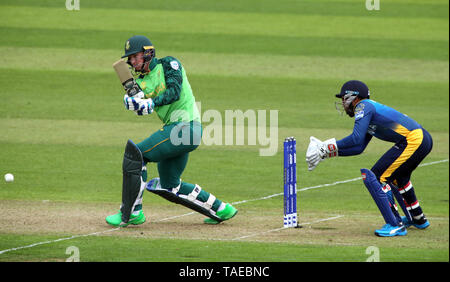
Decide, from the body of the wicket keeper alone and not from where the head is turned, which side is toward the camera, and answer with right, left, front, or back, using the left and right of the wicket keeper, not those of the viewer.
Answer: left

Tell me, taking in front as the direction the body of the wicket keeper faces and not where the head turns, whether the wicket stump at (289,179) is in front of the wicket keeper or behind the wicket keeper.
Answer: in front

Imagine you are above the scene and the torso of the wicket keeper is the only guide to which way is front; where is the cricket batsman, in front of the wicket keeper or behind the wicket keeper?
in front
